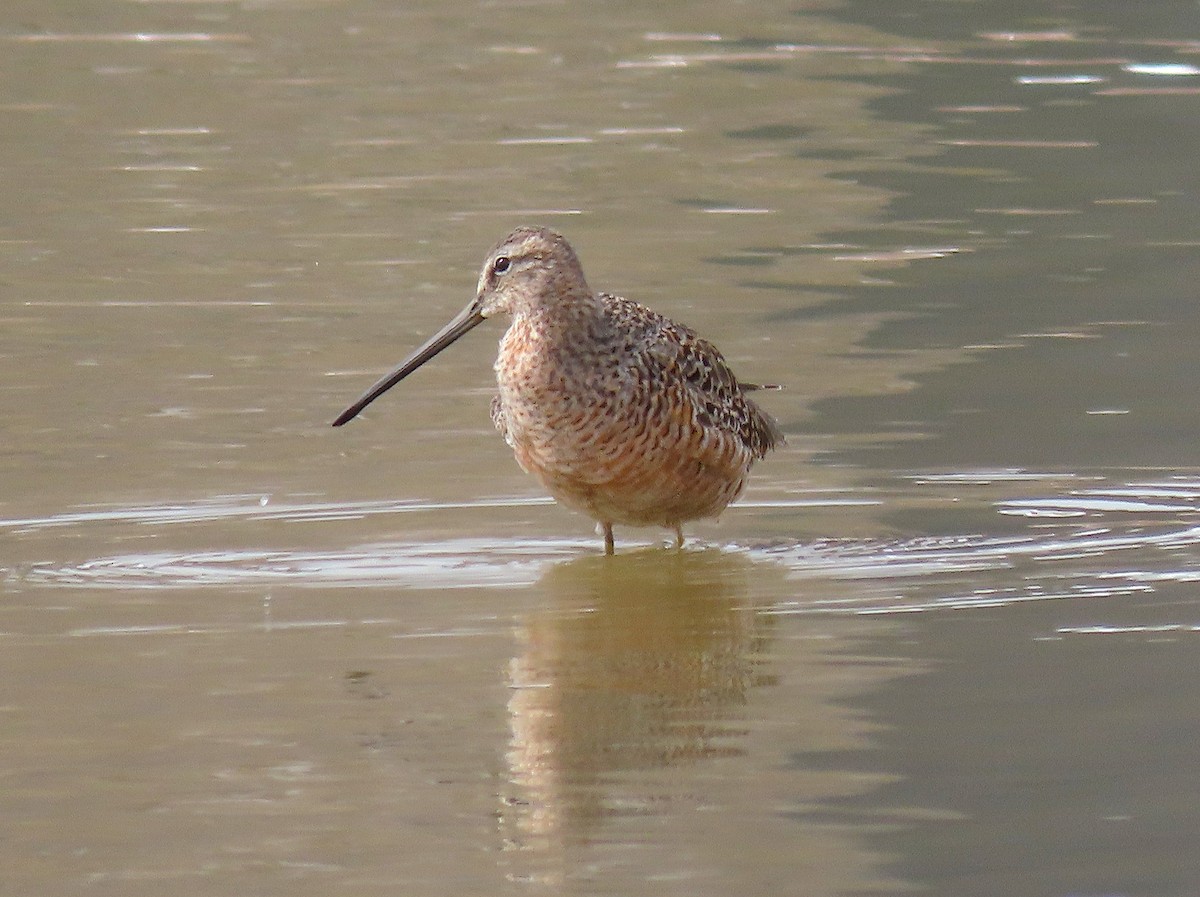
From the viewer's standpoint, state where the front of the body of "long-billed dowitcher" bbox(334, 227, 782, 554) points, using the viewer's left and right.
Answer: facing the viewer and to the left of the viewer
